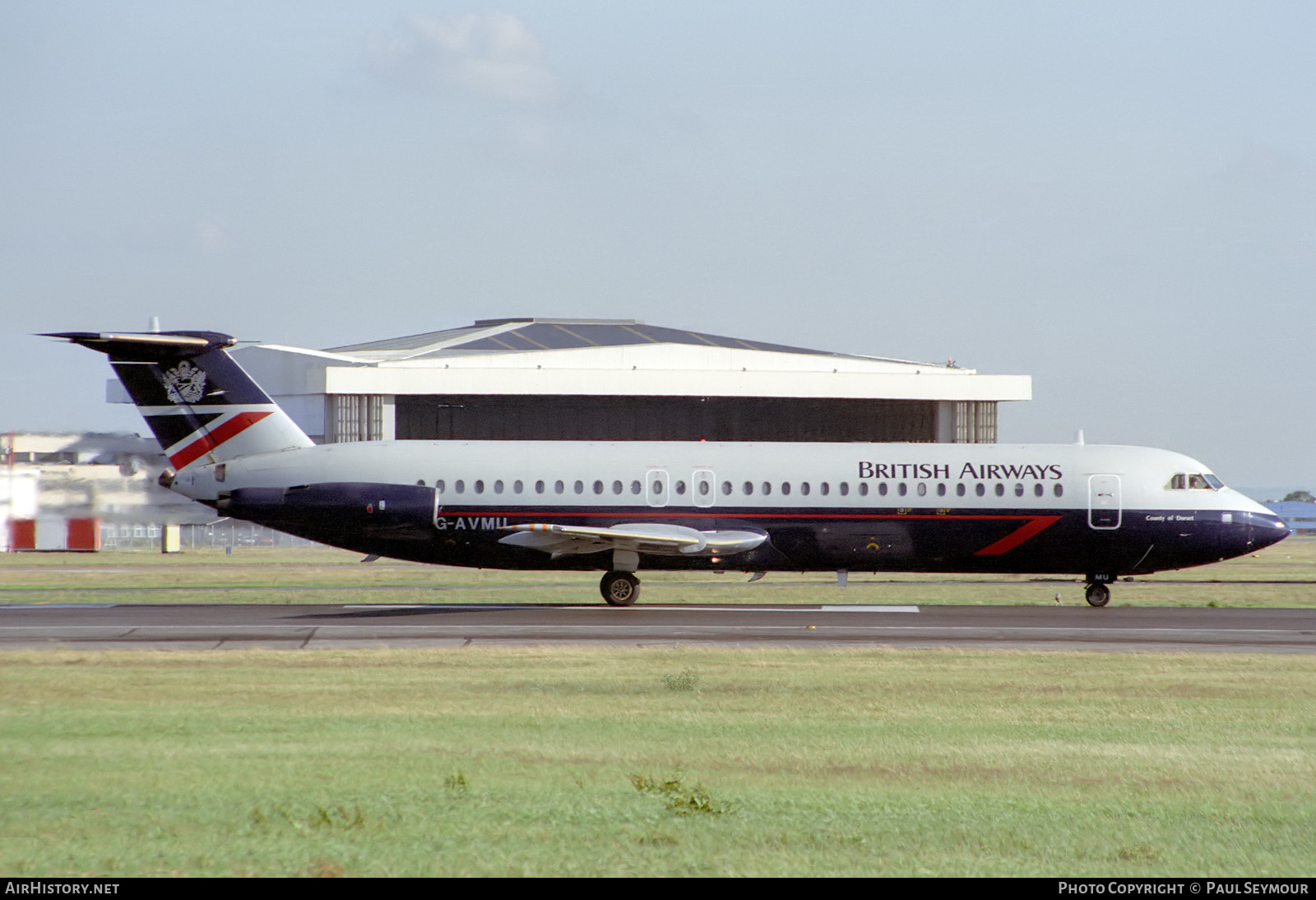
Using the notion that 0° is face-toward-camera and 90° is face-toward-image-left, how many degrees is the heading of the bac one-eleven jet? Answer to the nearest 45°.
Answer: approximately 270°

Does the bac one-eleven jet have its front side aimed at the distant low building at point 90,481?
no
